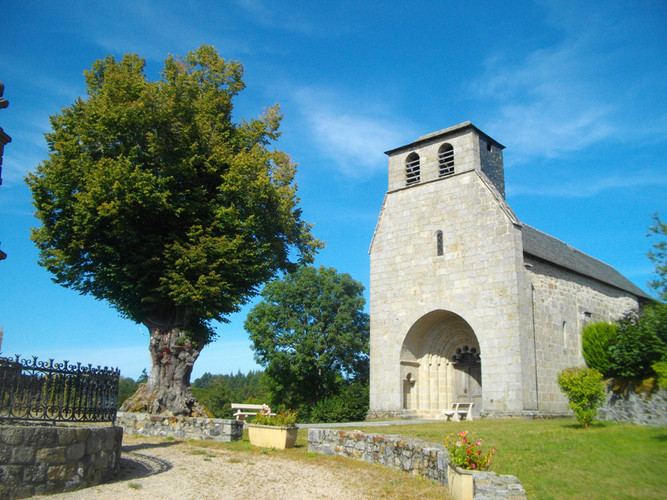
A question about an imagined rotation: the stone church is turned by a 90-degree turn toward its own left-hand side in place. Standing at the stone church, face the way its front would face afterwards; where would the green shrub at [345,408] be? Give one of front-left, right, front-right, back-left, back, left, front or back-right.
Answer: back

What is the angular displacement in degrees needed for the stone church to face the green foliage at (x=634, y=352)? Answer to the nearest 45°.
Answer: approximately 90° to its left

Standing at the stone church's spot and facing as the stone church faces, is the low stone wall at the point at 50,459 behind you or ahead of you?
ahead

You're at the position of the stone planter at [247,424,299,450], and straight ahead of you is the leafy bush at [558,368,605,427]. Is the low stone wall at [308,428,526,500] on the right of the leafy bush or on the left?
right

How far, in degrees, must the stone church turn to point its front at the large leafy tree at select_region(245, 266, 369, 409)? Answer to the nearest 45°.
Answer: approximately 90° to its right

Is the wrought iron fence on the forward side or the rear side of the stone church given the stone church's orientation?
on the forward side

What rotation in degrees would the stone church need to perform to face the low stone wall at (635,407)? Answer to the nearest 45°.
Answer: approximately 90° to its left

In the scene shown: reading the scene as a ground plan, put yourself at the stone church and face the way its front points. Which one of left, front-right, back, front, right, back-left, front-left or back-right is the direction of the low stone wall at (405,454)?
front-left

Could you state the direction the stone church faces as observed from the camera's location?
facing the viewer and to the left of the viewer
